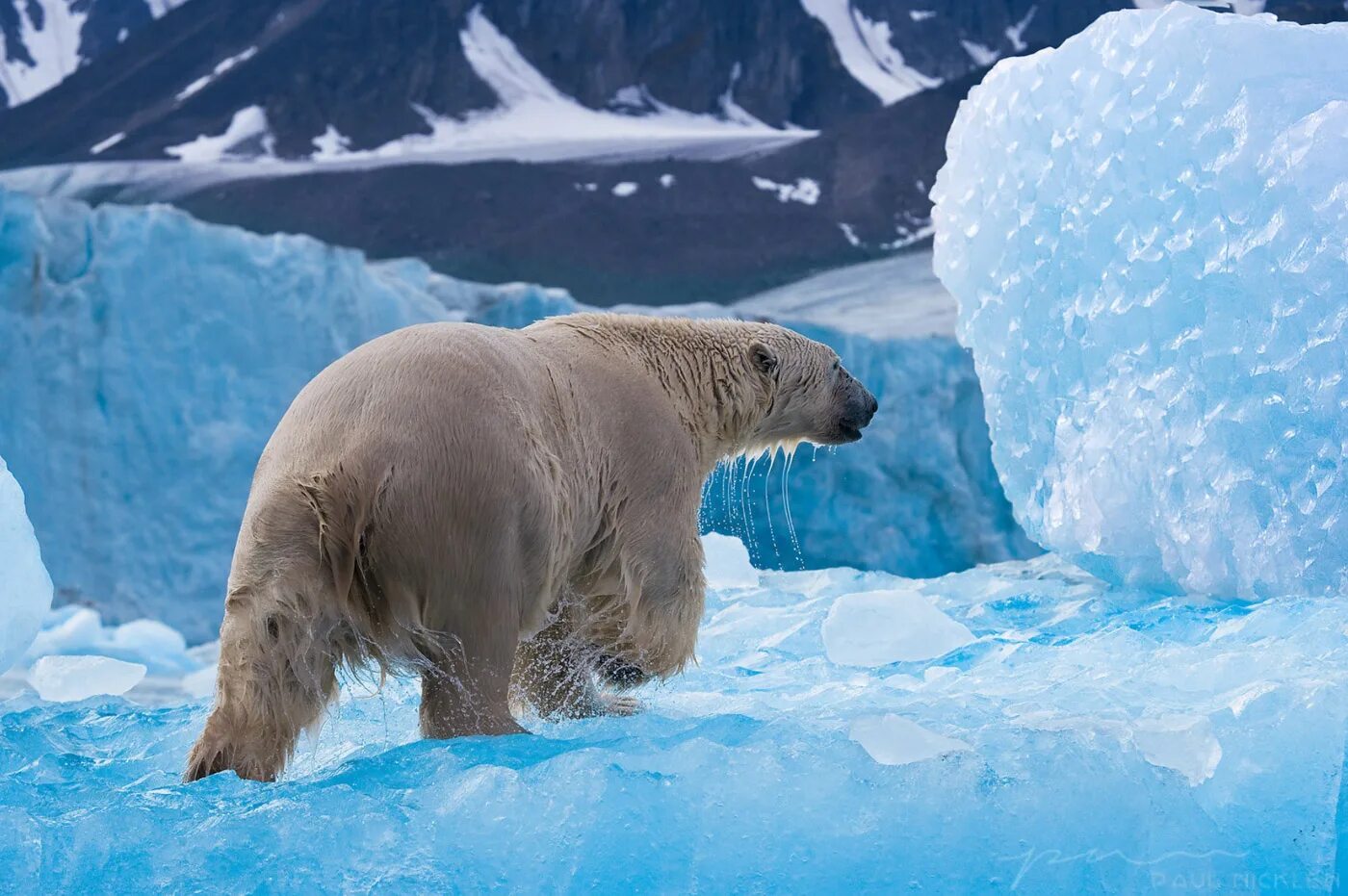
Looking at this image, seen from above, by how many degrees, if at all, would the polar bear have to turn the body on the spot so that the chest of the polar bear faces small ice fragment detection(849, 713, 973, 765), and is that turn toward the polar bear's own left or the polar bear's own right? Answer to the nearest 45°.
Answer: approximately 90° to the polar bear's own right

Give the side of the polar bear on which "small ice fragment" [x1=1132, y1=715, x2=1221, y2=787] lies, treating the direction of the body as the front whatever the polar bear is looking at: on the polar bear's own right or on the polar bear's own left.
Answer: on the polar bear's own right

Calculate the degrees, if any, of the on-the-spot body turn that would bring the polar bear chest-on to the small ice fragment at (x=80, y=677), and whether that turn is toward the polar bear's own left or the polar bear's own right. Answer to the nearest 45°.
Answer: approximately 90° to the polar bear's own left

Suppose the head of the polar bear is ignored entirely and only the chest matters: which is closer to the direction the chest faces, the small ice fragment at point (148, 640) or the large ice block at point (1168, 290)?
the large ice block

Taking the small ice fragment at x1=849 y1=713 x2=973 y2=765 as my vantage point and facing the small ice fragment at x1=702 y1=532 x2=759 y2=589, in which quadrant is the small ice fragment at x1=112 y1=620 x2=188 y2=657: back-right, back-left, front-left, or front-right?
front-left

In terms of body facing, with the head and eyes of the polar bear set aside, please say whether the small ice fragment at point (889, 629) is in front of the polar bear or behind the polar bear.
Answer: in front

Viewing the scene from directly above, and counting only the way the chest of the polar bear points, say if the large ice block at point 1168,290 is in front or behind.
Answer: in front

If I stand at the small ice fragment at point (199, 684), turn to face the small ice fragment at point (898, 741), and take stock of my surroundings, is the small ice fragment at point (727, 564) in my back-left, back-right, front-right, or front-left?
front-left

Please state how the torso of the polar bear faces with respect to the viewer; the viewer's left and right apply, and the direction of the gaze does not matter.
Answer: facing away from the viewer and to the right of the viewer

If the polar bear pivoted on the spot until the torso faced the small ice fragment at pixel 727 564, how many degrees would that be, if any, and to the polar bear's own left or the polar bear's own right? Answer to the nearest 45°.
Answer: approximately 45° to the polar bear's own left

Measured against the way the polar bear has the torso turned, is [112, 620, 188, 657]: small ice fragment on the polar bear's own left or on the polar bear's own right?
on the polar bear's own left
